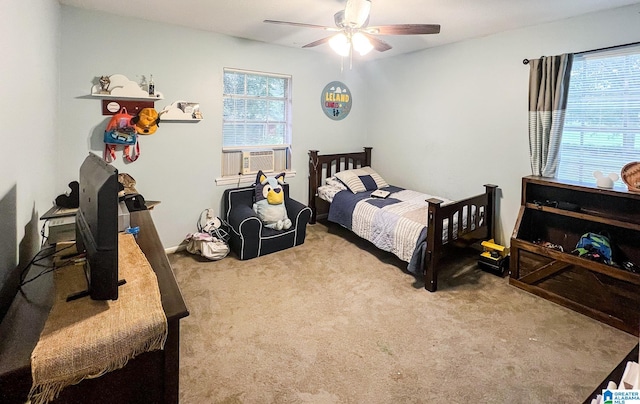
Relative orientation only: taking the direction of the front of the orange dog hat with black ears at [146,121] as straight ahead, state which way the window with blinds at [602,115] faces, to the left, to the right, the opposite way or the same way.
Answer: to the right

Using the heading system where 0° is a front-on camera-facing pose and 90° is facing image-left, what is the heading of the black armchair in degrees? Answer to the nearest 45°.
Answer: approximately 315°

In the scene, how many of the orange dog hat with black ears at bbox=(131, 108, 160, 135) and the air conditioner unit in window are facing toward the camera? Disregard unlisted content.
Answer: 2

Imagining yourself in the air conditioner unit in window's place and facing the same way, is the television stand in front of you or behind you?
in front

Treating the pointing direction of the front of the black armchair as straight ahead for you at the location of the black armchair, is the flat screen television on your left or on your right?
on your right

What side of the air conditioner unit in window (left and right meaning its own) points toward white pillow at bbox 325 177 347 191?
left

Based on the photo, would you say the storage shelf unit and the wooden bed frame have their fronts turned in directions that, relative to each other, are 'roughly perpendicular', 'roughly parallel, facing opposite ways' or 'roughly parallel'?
roughly perpendicular

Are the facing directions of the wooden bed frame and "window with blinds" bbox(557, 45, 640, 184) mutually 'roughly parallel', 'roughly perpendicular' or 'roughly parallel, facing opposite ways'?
roughly perpendicular
